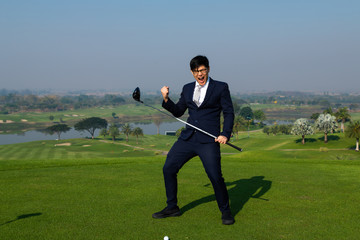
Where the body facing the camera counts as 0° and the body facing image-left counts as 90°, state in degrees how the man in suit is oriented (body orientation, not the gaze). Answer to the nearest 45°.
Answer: approximately 45°
